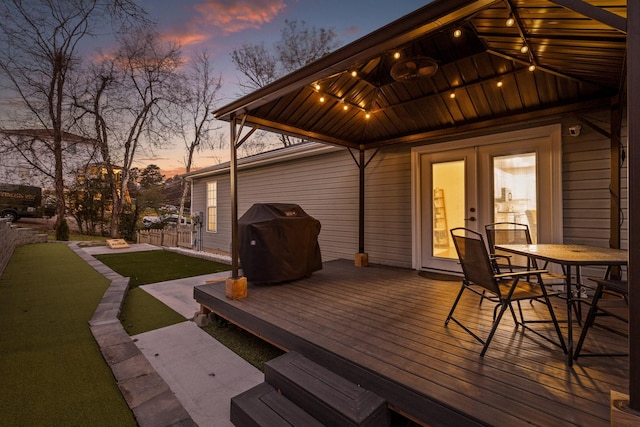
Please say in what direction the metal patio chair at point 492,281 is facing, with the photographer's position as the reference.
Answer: facing away from the viewer and to the right of the viewer

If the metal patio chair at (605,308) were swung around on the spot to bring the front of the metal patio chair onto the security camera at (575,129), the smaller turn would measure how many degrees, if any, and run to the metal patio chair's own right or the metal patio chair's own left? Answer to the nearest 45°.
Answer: approximately 90° to the metal patio chair's own right

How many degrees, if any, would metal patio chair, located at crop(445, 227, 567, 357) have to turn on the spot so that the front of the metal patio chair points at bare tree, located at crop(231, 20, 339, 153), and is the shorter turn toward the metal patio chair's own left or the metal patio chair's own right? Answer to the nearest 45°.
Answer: approximately 90° to the metal patio chair's own left

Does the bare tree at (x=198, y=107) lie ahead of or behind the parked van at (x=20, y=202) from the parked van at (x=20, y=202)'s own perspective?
behind

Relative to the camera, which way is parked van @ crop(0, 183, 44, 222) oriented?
to the viewer's left

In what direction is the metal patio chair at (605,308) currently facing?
to the viewer's left

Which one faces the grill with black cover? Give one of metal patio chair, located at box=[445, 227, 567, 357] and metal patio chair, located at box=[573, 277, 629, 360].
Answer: metal patio chair, located at box=[573, 277, 629, 360]

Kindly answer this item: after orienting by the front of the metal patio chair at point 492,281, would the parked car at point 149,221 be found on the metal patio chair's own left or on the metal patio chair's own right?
on the metal patio chair's own left

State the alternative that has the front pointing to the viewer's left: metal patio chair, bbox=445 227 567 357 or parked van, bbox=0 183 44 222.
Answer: the parked van

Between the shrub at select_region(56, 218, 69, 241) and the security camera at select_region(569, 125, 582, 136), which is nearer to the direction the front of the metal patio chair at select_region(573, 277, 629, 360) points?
the shrub
